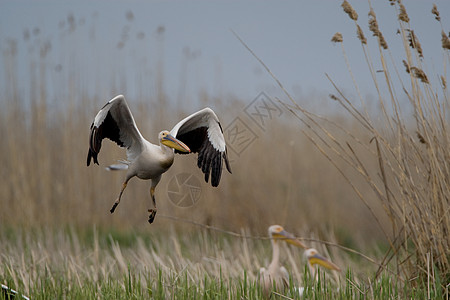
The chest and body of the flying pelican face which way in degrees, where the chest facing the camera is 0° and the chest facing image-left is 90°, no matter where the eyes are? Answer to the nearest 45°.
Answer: approximately 315°
